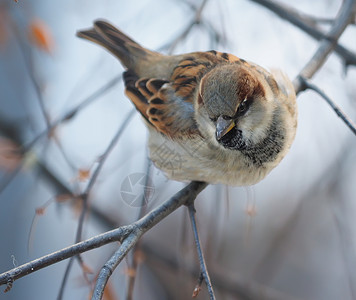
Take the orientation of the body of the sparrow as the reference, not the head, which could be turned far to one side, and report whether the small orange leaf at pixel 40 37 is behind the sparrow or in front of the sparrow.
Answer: behind

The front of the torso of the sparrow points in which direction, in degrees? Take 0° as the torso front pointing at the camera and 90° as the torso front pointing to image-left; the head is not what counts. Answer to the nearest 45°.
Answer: approximately 315°
